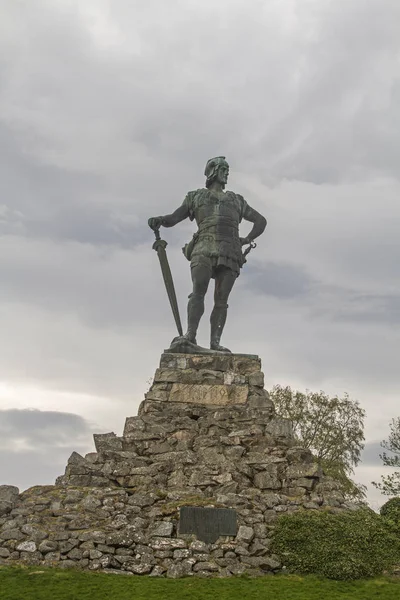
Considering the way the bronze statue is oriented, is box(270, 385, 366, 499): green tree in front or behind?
behind

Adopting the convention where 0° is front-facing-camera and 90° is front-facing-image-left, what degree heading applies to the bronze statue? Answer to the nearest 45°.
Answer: approximately 0°
